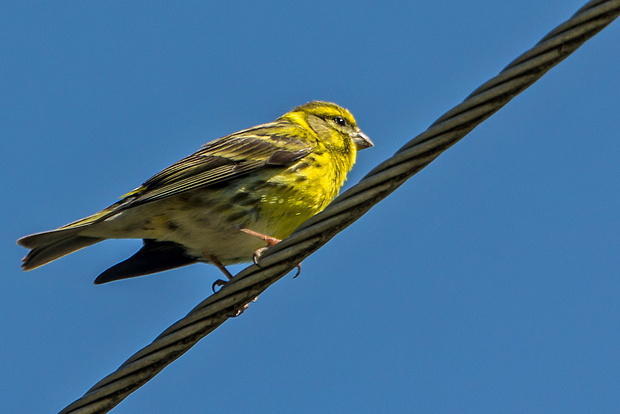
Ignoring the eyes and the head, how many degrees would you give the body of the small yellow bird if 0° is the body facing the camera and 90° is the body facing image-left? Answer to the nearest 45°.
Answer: approximately 270°
